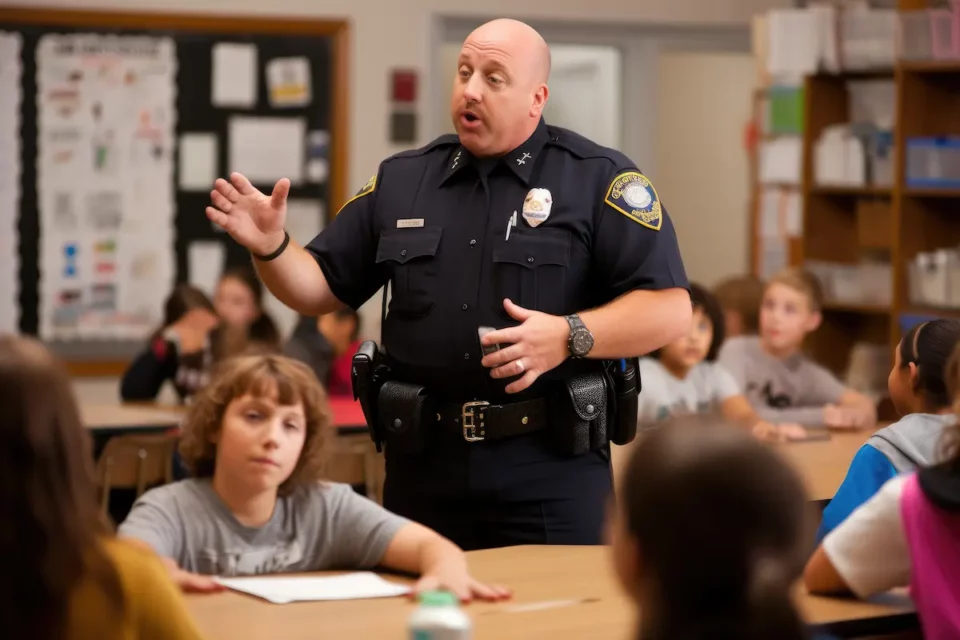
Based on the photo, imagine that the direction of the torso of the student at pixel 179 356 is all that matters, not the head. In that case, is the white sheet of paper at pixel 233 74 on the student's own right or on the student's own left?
on the student's own left

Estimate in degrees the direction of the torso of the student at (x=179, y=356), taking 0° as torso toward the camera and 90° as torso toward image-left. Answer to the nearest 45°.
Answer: approximately 315°

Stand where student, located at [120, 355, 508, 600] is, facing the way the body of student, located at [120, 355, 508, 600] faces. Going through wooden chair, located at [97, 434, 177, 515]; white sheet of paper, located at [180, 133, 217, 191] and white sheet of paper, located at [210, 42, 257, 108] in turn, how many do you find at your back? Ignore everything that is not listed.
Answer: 3

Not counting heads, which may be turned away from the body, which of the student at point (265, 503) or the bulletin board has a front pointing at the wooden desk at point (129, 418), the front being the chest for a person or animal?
the bulletin board

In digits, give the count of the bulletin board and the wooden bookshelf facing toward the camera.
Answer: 2

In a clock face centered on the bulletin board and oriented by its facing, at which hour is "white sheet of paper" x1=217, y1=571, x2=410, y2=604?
The white sheet of paper is roughly at 12 o'clock from the bulletin board.

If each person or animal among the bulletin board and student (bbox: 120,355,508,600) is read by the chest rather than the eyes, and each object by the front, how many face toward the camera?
2

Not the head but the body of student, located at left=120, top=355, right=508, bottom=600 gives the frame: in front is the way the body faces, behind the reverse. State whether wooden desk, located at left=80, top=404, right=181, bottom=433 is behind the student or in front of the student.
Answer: behind

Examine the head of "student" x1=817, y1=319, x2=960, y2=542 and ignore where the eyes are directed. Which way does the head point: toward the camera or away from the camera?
away from the camera

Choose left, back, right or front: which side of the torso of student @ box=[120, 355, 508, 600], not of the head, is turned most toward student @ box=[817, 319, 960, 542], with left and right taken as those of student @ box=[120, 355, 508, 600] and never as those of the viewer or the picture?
left
